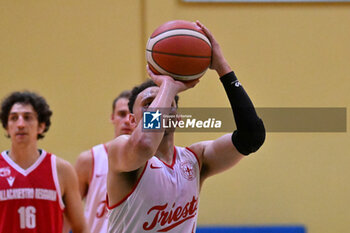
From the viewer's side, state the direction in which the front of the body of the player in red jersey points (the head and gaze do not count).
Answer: toward the camera

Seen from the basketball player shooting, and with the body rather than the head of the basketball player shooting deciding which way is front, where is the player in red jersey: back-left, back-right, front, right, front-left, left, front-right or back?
back

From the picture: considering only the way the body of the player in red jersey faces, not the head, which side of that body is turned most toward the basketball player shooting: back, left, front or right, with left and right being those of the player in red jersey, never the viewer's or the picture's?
front

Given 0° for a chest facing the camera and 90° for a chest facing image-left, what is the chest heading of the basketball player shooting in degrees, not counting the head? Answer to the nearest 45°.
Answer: approximately 315°

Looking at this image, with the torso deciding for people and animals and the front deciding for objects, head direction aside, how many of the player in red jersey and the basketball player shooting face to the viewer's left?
0
